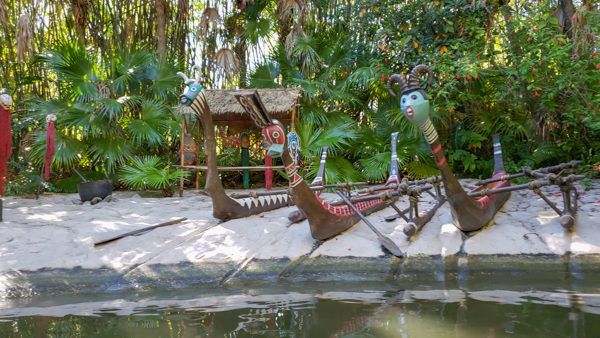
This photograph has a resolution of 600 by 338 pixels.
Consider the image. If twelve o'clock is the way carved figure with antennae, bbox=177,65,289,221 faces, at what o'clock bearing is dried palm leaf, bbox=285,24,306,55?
The dried palm leaf is roughly at 5 o'clock from the carved figure with antennae.

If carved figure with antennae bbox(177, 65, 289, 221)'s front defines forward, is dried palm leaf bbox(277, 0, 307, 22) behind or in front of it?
behind

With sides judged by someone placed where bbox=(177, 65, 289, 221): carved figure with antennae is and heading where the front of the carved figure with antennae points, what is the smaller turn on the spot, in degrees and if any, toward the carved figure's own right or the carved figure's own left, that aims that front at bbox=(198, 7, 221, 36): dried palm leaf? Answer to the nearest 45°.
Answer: approximately 135° to the carved figure's own right

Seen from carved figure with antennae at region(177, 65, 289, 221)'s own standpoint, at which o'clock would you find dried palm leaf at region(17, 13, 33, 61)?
The dried palm leaf is roughly at 3 o'clock from the carved figure with antennae.

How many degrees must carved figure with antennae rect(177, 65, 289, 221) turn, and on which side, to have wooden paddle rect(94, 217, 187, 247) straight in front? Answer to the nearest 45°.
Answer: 0° — it already faces it

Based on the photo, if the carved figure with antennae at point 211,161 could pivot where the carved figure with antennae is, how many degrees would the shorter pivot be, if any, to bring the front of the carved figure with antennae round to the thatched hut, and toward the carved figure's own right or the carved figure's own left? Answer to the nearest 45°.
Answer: approximately 135° to the carved figure's own right

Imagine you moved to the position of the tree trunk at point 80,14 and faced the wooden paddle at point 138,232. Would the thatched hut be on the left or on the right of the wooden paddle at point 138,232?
left

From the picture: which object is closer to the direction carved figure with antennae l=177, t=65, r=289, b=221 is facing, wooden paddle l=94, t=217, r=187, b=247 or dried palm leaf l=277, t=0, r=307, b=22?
the wooden paddle

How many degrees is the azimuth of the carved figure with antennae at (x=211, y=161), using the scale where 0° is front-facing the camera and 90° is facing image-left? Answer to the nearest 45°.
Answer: approximately 45°

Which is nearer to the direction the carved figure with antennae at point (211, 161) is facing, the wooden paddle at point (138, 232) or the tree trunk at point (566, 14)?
the wooden paddle

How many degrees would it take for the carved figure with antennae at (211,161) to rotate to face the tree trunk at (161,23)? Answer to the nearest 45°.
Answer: approximately 135° to its right
